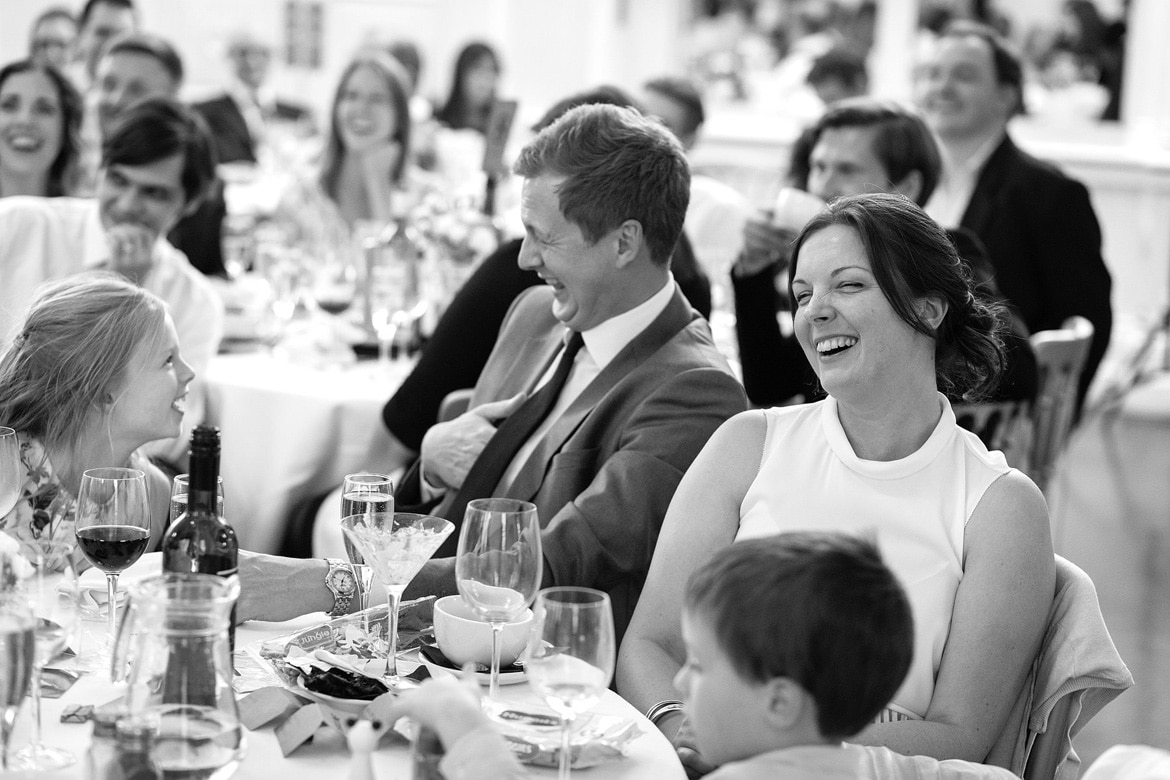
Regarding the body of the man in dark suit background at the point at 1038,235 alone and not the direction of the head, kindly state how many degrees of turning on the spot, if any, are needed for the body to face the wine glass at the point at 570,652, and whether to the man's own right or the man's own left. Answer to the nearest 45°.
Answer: approximately 45° to the man's own left

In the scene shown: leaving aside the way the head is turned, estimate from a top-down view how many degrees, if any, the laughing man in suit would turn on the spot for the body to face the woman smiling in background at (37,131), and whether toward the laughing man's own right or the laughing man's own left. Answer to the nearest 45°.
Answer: approximately 90° to the laughing man's own right

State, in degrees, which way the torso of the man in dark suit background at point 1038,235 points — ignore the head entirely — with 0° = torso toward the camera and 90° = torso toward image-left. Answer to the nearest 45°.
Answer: approximately 45°

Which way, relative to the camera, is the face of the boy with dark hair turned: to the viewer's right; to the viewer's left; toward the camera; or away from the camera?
to the viewer's left

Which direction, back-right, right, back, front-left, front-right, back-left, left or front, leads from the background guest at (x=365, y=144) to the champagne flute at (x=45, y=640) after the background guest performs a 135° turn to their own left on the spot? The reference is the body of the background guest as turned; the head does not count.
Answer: back-right

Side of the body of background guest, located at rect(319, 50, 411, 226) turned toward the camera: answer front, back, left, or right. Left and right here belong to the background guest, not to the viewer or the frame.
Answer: front

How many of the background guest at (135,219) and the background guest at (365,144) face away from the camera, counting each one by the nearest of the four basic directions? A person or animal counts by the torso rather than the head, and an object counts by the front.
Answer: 0

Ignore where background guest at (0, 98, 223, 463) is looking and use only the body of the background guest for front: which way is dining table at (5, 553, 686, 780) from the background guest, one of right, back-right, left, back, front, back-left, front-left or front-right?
front-left

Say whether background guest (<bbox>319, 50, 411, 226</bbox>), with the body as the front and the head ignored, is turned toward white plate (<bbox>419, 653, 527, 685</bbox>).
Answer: yes

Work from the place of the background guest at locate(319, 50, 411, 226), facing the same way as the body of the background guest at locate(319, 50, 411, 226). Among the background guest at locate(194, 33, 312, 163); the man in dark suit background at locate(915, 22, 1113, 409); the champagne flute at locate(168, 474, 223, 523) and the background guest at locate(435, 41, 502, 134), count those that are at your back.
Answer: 2

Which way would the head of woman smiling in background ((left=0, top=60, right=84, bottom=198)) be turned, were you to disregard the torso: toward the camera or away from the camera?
toward the camera

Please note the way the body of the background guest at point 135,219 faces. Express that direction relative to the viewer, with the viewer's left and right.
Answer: facing the viewer and to the left of the viewer

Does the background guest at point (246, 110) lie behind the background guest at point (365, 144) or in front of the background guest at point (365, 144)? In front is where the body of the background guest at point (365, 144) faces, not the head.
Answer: behind

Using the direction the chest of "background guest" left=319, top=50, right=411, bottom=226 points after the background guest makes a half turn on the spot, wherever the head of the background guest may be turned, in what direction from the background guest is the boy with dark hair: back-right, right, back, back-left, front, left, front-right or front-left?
back
